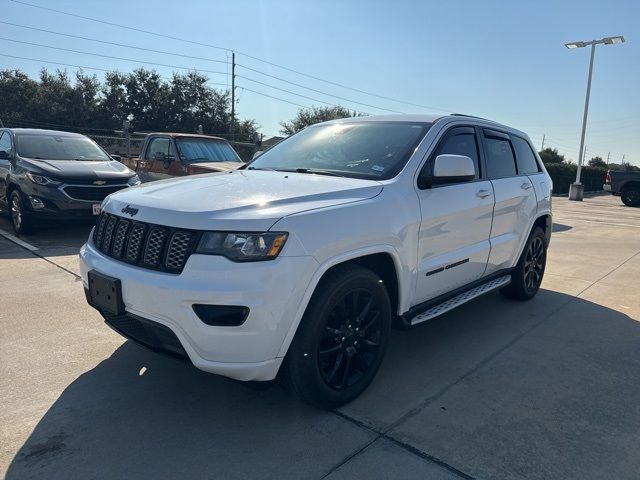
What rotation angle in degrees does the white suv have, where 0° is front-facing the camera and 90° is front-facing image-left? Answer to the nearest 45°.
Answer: approximately 45°

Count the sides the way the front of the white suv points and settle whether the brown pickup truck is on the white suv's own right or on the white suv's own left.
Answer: on the white suv's own right

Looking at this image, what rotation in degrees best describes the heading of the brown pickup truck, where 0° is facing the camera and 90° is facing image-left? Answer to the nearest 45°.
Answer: approximately 315°
